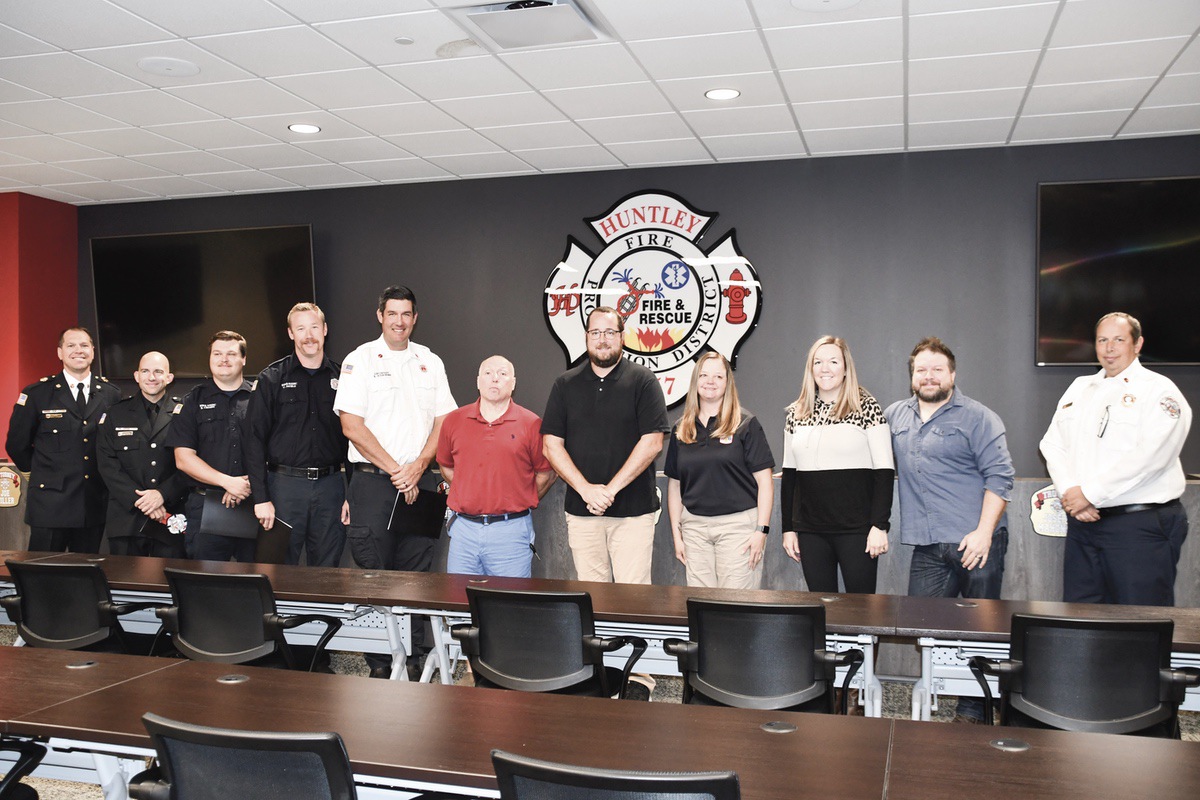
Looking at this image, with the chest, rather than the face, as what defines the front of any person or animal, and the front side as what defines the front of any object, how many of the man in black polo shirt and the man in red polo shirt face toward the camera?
2

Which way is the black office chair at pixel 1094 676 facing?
away from the camera

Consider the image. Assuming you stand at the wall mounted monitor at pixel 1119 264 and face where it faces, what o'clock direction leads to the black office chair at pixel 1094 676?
The black office chair is roughly at 12 o'clock from the wall mounted monitor.

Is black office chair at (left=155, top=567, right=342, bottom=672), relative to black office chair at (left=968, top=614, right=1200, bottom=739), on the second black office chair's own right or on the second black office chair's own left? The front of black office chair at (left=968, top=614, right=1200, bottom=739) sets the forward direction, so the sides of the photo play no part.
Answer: on the second black office chair's own left

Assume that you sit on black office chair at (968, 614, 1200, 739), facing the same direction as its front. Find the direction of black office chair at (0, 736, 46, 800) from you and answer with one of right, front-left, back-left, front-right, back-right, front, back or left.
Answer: back-left

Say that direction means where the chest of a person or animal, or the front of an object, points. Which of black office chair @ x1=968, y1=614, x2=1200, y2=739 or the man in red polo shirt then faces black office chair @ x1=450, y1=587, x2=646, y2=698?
the man in red polo shirt

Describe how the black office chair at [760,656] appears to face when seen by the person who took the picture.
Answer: facing away from the viewer

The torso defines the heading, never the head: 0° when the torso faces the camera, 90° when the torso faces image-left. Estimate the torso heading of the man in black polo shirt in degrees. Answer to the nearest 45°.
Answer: approximately 0°

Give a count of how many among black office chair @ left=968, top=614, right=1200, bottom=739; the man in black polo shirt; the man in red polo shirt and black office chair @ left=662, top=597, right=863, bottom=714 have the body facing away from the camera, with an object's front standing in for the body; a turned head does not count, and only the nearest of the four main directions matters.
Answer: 2
